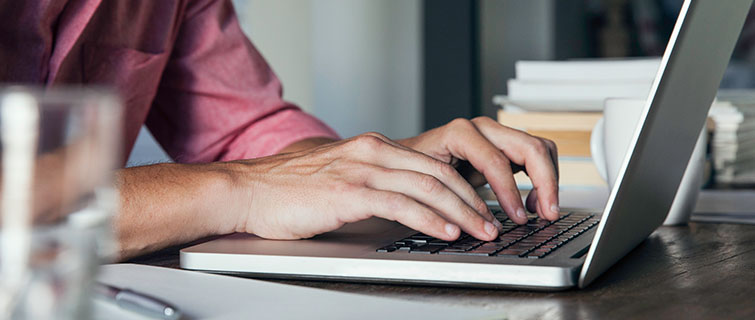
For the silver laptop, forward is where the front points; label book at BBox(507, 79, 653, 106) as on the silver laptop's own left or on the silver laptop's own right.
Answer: on the silver laptop's own right

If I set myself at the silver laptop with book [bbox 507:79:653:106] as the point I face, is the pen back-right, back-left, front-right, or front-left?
back-left

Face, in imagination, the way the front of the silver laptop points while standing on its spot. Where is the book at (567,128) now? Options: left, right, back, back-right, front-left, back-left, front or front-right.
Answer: right

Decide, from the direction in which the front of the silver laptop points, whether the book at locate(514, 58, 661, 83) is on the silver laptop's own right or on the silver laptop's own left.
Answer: on the silver laptop's own right

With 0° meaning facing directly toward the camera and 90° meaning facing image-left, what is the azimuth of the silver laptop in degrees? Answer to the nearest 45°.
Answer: approximately 90°
